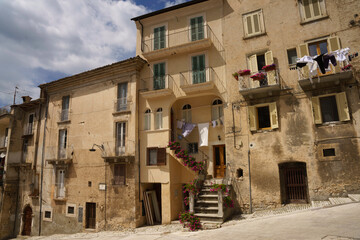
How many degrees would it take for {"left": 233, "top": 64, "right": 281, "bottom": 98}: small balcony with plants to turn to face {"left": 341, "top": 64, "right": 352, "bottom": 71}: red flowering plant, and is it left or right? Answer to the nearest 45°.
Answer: approximately 135° to its left

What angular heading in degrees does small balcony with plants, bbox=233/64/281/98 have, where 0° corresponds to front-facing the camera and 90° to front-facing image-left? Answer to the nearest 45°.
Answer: approximately 45°

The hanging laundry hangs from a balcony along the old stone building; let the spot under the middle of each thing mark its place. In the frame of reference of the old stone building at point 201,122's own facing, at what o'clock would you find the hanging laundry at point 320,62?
The hanging laundry is roughly at 9 o'clock from the old stone building.

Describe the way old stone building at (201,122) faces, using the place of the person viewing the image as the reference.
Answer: facing the viewer and to the left of the viewer

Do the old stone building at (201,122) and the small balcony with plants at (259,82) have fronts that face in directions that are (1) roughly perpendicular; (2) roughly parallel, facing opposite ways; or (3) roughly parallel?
roughly parallel

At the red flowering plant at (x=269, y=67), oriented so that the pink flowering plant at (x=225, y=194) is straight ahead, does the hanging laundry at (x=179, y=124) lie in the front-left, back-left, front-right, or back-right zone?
front-right

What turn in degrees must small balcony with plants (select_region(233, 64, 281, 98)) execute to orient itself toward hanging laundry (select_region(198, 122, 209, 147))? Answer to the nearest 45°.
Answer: approximately 90° to its right
